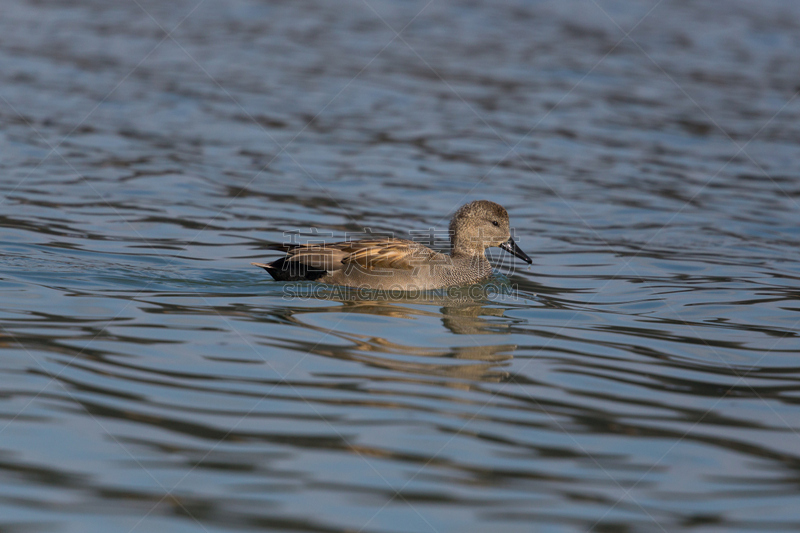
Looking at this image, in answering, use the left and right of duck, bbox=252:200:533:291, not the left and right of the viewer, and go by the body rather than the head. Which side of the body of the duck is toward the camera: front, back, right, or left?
right
